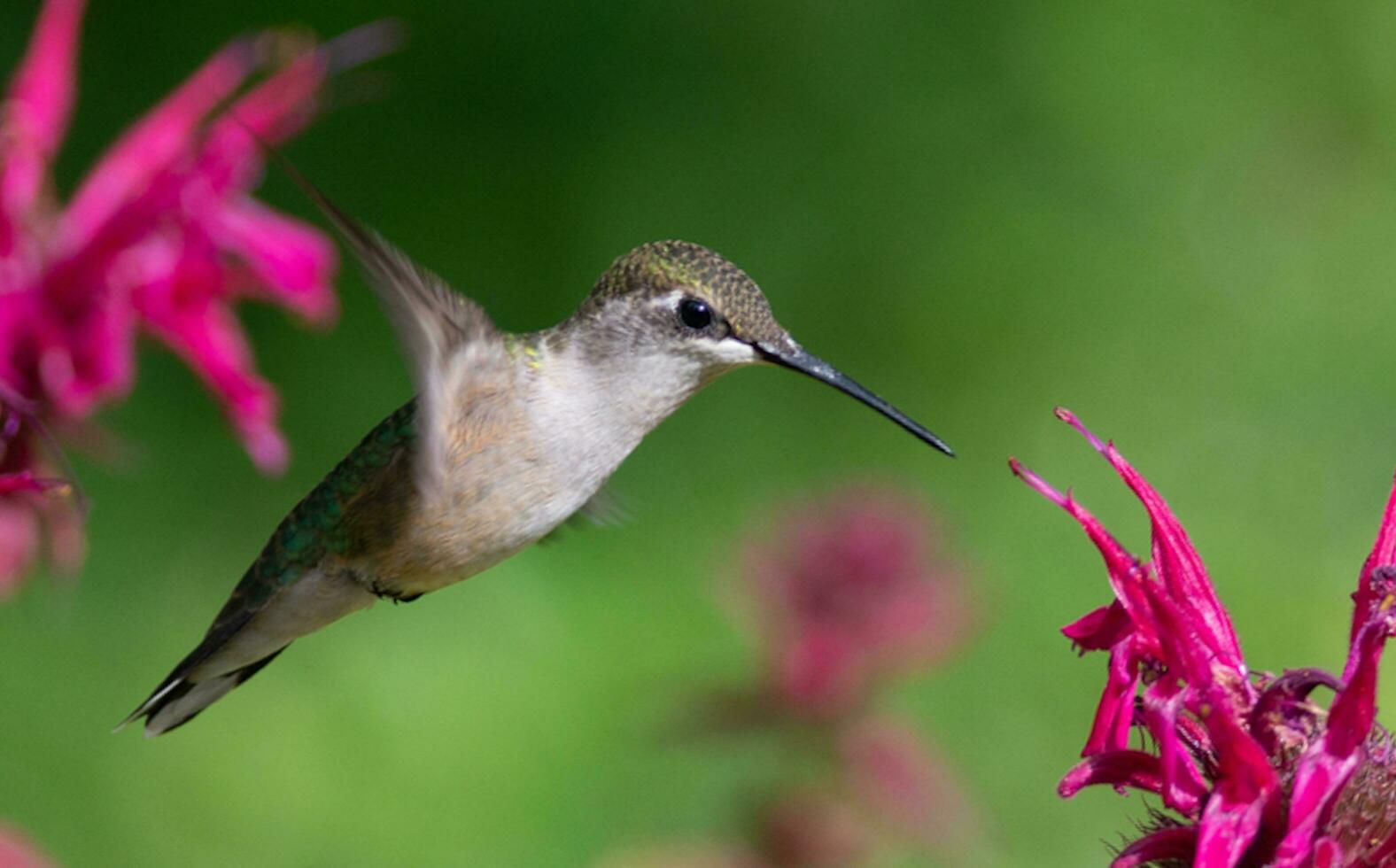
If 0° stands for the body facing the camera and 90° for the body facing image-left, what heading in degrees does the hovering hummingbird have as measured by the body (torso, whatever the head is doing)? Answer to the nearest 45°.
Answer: approximately 270°

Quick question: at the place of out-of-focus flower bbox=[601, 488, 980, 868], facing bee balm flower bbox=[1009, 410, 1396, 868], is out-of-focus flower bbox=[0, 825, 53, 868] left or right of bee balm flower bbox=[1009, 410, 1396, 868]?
right
